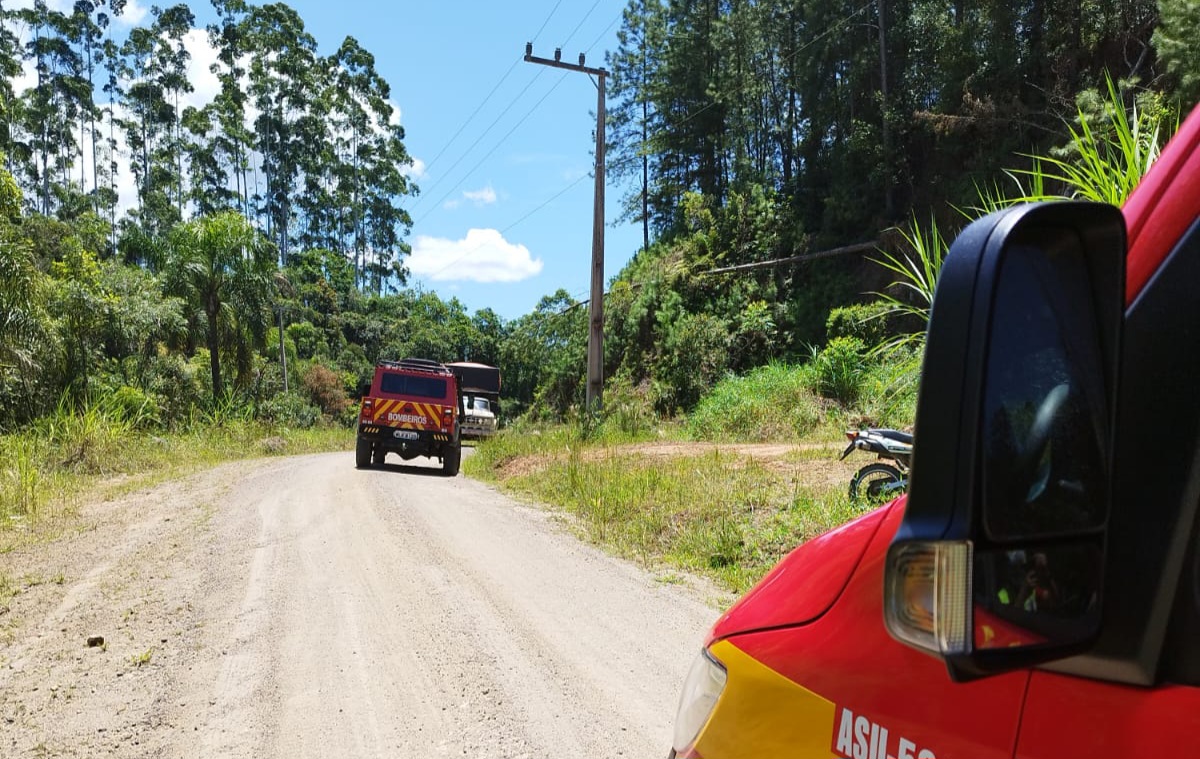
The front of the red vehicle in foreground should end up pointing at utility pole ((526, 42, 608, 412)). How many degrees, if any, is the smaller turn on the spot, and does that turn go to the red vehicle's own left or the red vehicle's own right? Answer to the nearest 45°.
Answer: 0° — it already faces it

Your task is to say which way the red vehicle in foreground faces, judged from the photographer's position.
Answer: facing away from the viewer and to the left of the viewer

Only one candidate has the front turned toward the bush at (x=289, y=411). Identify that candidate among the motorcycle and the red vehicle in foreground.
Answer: the red vehicle in foreground

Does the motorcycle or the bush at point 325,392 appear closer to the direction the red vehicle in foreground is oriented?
the bush

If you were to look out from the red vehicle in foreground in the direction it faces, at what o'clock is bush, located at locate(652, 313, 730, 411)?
The bush is roughly at 1 o'clock from the red vehicle in foreground.
